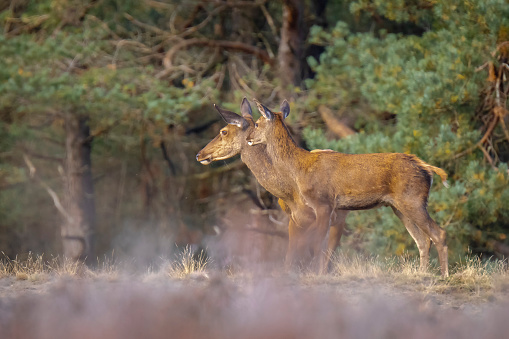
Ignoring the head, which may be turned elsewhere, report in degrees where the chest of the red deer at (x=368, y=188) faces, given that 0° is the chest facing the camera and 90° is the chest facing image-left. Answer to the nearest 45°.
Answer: approximately 90°

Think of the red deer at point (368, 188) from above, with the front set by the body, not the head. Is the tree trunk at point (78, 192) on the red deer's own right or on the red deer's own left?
on the red deer's own right

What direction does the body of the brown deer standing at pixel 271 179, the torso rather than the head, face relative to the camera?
to the viewer's left

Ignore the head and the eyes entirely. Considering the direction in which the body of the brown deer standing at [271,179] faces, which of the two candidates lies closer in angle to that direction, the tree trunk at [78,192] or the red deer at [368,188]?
the tree trunk

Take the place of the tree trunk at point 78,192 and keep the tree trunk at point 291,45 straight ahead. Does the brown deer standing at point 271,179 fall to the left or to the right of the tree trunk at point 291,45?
right

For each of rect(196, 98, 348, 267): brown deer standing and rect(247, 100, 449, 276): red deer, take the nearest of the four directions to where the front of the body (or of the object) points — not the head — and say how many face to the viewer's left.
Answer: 2

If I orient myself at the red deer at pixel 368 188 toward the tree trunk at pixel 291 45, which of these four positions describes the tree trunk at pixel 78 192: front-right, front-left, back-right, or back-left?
front-left

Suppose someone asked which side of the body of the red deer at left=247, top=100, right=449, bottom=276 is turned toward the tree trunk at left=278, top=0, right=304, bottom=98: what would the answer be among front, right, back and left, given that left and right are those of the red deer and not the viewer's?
right

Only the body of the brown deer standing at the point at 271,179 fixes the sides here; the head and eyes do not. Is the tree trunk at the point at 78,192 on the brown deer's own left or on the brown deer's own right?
on the brown deer's own right

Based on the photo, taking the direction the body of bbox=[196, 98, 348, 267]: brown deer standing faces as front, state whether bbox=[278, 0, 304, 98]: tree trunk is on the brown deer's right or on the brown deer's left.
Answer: on the brown deer's right

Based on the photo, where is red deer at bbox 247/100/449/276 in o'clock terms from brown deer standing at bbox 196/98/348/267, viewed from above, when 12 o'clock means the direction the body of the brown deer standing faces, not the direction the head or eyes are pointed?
The red deer is roughly at 7 o'clock from the brown deer standing.
